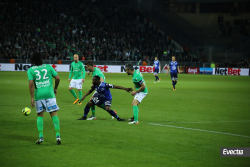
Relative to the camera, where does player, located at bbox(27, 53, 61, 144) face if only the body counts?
away from the camera
